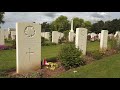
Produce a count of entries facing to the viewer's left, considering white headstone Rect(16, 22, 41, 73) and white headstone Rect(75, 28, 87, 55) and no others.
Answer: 0

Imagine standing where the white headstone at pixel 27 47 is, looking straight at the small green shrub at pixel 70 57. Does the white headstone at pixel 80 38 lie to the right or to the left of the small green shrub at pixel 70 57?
left

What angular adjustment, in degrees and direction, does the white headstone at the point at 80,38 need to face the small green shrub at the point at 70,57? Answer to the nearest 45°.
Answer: approximately 45° to its right

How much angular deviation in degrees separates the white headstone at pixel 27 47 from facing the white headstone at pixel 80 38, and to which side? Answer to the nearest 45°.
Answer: approximately 90° to its left

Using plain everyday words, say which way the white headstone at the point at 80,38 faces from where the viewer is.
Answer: facing the viewer and to the right of the viewer
